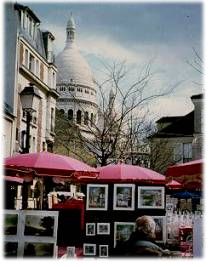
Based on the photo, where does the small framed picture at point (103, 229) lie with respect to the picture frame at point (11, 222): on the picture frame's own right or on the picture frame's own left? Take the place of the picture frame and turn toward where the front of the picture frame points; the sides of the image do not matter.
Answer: on the picture frame's own left

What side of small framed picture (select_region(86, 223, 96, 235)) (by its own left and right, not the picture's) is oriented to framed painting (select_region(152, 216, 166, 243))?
left

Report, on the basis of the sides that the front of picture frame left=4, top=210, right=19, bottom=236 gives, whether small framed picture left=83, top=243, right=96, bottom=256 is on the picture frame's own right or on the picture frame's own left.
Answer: on the picture frame's own left

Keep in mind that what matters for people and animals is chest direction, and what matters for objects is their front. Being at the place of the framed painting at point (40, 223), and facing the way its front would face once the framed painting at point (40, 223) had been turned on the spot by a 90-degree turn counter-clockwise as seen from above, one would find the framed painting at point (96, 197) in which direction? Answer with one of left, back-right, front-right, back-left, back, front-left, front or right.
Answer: front-left

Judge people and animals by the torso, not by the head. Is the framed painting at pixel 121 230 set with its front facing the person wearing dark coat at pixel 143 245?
yes
